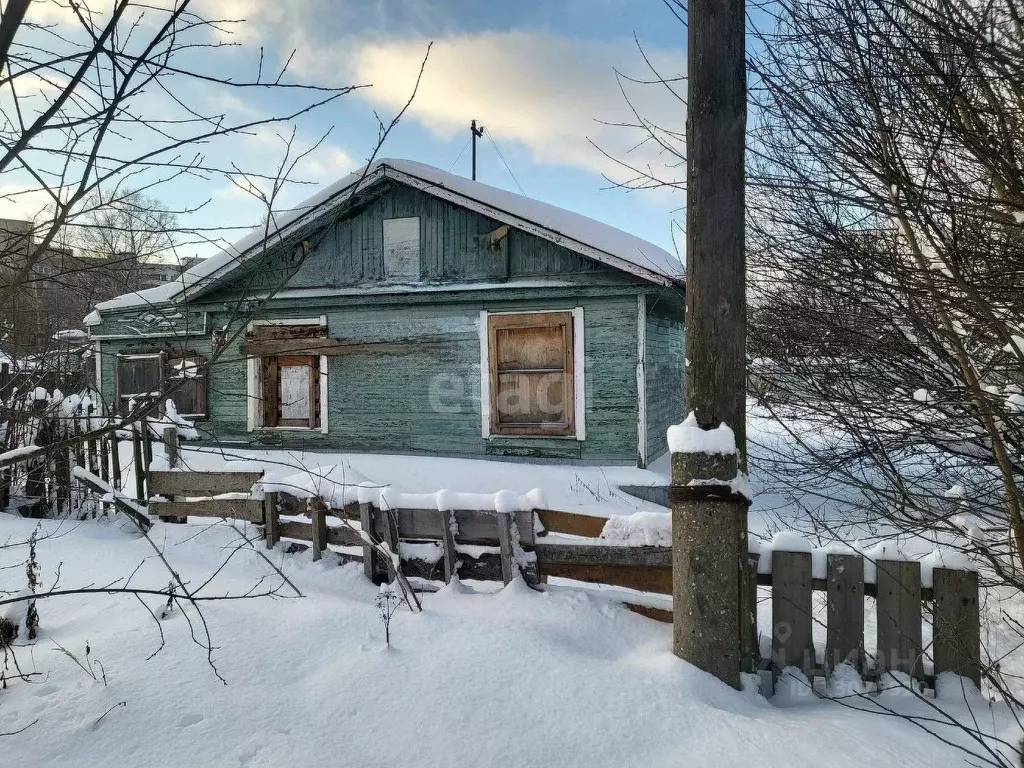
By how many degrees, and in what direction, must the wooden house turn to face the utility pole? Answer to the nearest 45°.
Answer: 0° — it already faces it

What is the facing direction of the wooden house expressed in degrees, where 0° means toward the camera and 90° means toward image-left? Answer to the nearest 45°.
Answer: approximately 0°

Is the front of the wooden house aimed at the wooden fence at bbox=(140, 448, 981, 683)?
yes
